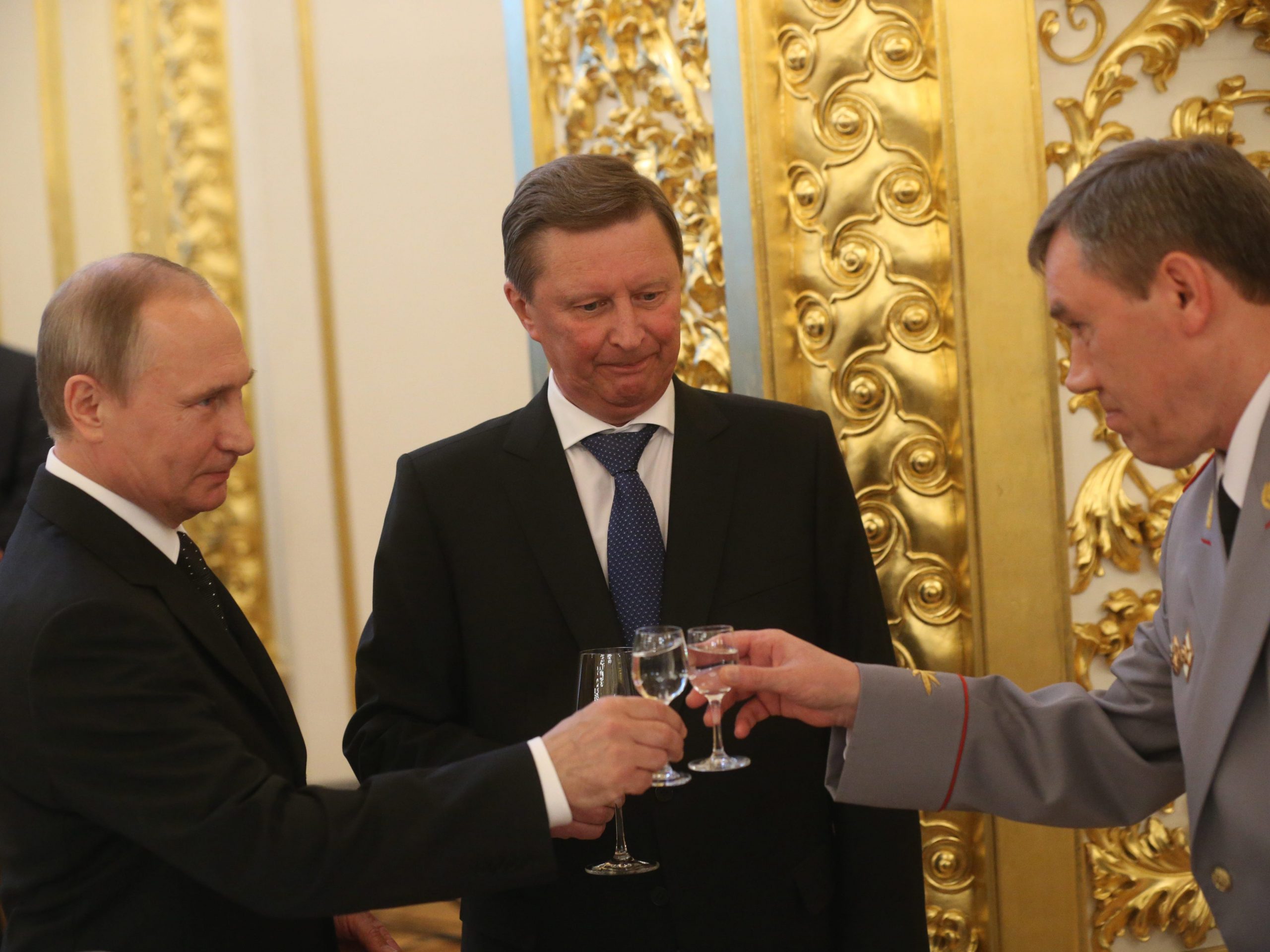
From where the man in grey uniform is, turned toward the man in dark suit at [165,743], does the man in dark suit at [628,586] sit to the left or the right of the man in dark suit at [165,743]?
right

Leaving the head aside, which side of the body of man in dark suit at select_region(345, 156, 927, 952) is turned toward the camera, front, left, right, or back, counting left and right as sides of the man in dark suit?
front

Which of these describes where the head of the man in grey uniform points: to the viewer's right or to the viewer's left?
to the viewer's left

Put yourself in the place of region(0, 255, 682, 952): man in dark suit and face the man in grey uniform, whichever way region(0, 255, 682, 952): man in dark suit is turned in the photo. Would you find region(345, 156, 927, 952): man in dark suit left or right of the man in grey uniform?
left

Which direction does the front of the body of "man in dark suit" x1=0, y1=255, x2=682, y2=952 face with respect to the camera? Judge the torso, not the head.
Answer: to the viewer's right

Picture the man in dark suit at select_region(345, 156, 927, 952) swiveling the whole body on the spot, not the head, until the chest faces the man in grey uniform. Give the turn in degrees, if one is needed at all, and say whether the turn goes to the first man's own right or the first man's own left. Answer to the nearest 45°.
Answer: approximately 45° to the first man's own left

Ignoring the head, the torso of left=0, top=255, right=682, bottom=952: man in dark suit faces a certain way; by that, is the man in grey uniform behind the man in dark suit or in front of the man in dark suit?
in front

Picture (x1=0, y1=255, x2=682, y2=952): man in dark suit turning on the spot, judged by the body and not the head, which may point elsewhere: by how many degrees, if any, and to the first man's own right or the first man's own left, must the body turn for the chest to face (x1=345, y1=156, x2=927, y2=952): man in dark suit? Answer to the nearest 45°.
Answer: approximately 45° to the first man's own left

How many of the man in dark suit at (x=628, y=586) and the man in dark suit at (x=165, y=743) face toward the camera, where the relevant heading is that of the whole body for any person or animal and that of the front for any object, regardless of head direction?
1

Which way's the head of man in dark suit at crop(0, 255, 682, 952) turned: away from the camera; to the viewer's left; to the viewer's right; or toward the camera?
to the viewer's right

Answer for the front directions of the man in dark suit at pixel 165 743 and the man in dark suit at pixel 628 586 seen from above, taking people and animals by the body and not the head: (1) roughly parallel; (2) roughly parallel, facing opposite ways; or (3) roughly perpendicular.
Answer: roughly perpendicular
